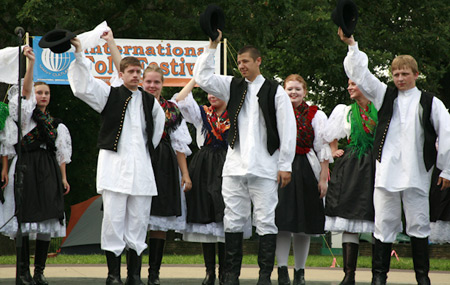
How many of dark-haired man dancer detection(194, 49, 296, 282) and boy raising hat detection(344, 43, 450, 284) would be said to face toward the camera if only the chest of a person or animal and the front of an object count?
2

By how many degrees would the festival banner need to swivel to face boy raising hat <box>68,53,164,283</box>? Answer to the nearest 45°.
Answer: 0° — it already faces them

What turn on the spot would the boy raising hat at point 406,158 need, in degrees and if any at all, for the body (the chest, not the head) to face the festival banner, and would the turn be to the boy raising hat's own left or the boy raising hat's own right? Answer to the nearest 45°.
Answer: approximately 135° to the boy raising hat's own right

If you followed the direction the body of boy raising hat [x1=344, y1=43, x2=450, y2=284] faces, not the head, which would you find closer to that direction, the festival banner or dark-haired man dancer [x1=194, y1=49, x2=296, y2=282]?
the dark-haired man dancer

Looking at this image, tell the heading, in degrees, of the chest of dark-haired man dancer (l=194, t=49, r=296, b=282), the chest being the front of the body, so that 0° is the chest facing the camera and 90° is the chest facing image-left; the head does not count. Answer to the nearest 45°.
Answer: approximately 0°

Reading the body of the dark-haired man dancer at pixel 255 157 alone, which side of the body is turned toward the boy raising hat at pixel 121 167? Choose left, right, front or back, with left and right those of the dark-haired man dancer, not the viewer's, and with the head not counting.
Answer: right

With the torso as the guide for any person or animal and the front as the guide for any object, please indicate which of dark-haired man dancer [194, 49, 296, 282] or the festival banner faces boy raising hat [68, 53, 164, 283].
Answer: the festival banner

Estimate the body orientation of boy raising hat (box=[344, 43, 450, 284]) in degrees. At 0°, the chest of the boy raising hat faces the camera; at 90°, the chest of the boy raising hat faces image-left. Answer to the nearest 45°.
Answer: approximately 0°

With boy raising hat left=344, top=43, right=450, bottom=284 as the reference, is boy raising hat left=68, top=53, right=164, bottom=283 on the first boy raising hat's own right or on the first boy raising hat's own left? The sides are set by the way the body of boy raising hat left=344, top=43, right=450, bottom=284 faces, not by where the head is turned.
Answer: on the first boy raising hat's own right
